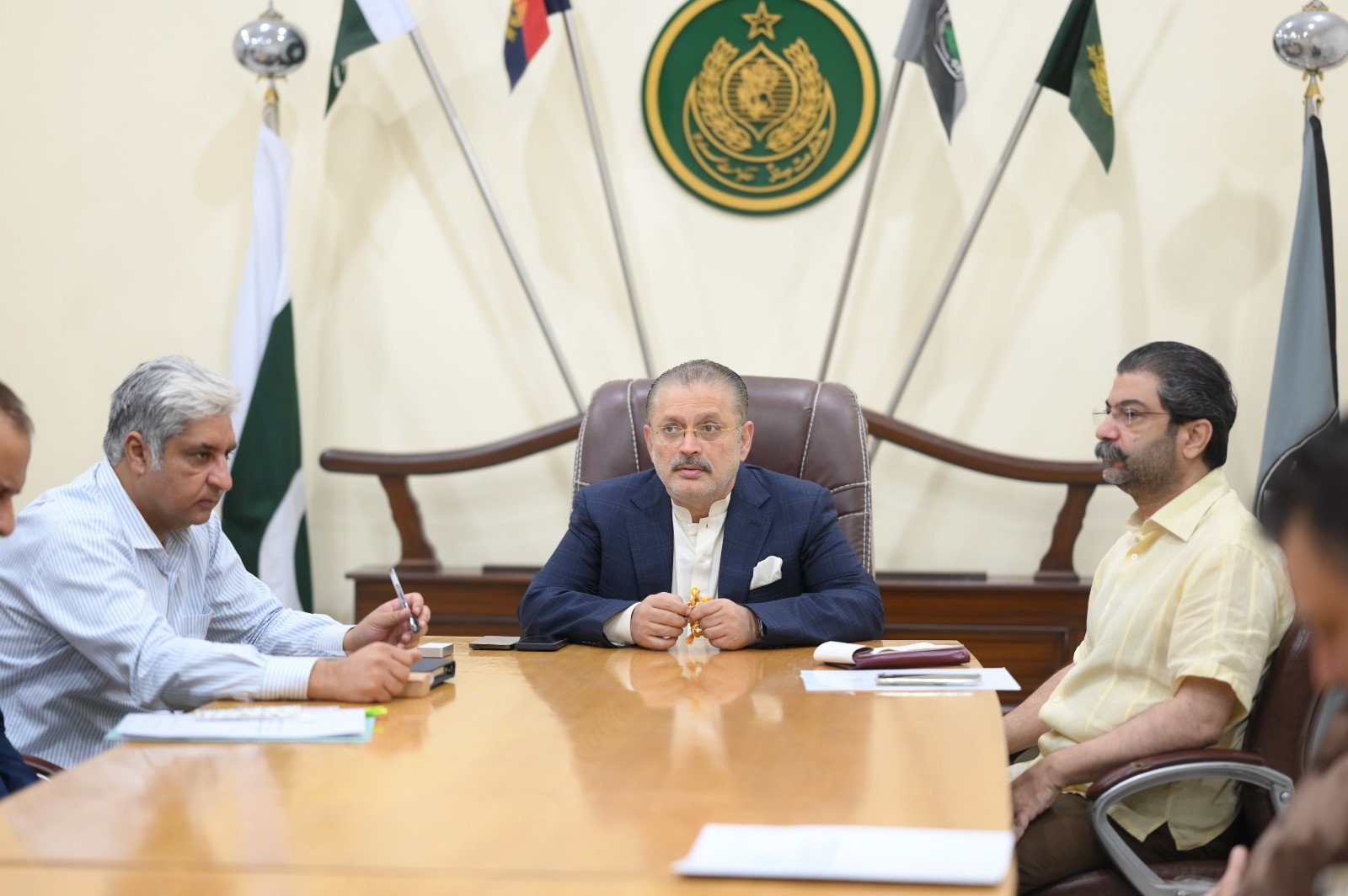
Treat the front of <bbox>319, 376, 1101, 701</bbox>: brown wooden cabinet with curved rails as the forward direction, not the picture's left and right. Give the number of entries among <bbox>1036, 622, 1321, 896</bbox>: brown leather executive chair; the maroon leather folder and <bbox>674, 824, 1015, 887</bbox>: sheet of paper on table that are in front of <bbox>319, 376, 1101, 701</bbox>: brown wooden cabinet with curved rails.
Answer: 3

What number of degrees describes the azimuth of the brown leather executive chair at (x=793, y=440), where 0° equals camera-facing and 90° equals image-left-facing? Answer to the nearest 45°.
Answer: approximately 0°

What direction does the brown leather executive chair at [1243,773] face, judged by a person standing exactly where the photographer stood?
facing to the left of the viewer

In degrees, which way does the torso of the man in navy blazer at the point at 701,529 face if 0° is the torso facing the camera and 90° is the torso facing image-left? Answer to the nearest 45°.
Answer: approximately 0°

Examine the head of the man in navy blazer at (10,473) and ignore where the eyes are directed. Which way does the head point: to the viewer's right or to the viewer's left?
to the viewer's right

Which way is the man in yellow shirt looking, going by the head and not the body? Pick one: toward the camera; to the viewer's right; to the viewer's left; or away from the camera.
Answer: to the viewer's left

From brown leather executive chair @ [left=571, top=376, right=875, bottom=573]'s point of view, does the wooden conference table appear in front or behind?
in front

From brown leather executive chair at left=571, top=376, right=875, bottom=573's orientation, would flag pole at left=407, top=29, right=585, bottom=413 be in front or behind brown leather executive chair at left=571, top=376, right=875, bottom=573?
behind

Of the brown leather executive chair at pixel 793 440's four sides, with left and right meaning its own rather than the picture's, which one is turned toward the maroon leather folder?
front

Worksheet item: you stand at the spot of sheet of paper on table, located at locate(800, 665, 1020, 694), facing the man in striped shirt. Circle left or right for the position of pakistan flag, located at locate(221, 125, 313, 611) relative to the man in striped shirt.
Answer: right

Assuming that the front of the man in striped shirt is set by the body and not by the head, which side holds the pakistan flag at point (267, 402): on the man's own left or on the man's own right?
on the man's own left

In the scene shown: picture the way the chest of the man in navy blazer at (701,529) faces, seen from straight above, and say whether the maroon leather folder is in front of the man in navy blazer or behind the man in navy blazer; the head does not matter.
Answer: in front

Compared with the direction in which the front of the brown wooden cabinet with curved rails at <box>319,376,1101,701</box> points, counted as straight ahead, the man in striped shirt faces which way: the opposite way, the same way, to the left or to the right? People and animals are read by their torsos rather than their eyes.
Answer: to the left

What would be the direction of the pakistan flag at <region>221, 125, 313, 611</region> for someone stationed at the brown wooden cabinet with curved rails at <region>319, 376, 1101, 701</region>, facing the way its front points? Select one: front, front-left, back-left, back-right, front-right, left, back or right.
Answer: right

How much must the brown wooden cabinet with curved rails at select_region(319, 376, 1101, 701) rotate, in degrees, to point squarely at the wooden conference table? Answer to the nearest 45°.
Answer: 0° — it already faces it
